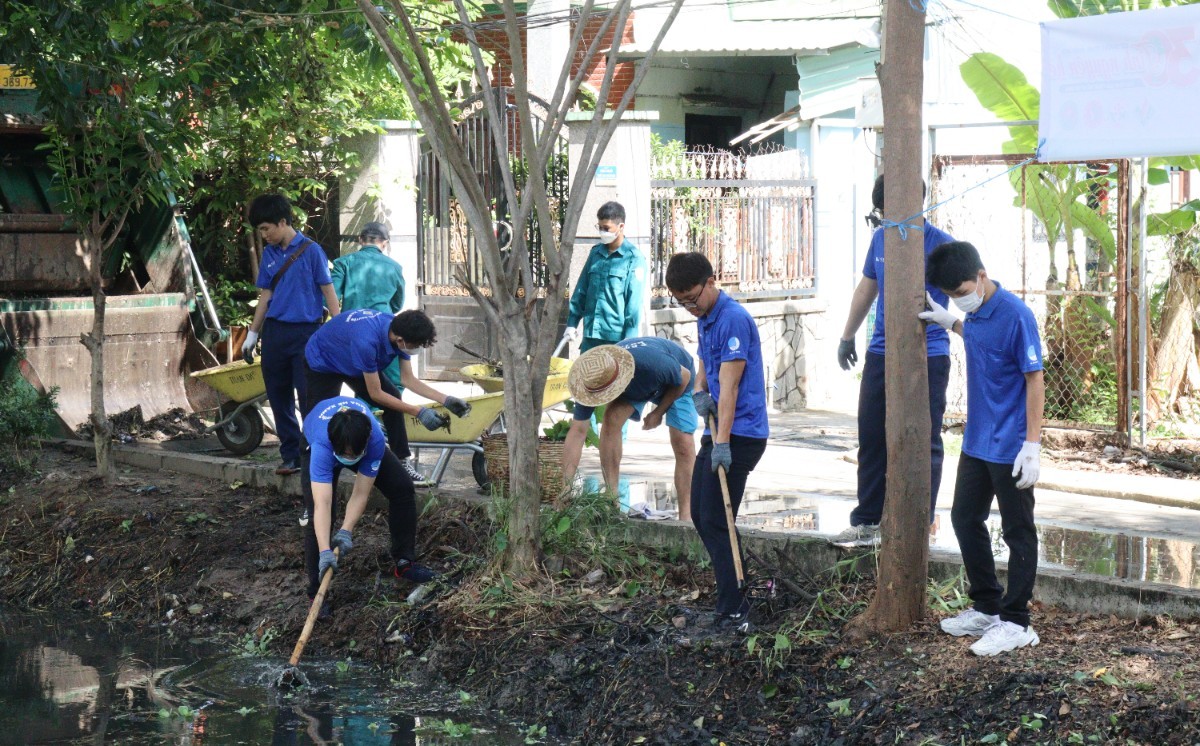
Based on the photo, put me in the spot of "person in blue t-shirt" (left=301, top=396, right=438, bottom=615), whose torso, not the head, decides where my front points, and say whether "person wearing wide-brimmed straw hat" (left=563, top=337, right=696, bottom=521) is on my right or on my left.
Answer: on my left

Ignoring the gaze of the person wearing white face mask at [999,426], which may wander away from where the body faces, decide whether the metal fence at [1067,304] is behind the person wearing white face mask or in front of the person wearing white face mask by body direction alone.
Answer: behind

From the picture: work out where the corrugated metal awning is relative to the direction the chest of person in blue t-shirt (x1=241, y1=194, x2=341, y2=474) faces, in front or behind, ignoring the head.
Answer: behind

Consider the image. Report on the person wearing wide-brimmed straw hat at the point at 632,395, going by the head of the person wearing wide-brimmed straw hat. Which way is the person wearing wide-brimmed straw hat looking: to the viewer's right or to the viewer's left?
to the viewer's left

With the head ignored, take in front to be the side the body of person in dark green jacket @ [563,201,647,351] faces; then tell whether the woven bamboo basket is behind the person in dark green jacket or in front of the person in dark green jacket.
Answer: in front

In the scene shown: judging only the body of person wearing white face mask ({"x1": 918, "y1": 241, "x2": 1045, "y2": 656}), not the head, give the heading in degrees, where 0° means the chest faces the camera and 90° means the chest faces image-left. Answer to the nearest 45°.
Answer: approximately 45°

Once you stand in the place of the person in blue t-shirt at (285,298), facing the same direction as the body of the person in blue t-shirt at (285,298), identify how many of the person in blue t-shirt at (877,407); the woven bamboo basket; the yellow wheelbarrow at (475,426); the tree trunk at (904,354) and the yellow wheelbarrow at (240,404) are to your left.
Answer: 4

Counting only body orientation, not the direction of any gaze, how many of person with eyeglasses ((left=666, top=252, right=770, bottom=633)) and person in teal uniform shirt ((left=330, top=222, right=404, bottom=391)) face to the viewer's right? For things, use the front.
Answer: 0
